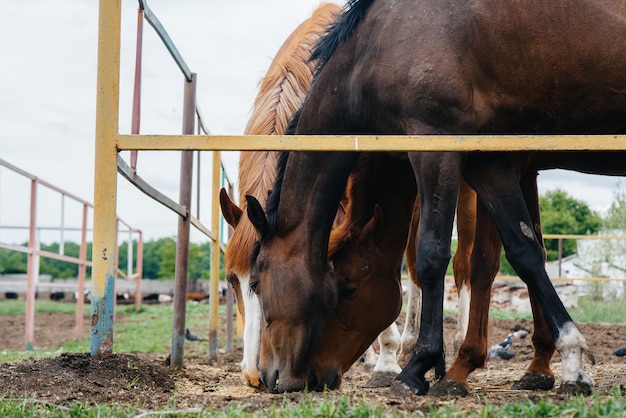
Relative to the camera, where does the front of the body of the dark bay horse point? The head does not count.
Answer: to the viewer's left

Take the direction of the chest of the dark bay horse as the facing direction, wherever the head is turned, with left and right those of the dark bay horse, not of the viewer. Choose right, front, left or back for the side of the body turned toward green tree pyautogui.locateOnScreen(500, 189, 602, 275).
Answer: right

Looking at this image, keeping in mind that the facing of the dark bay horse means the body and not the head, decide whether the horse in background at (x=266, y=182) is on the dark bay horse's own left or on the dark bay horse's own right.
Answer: on the dark bay horse's own right

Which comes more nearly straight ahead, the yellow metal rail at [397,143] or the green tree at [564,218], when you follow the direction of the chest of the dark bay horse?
the yellow metal rail
